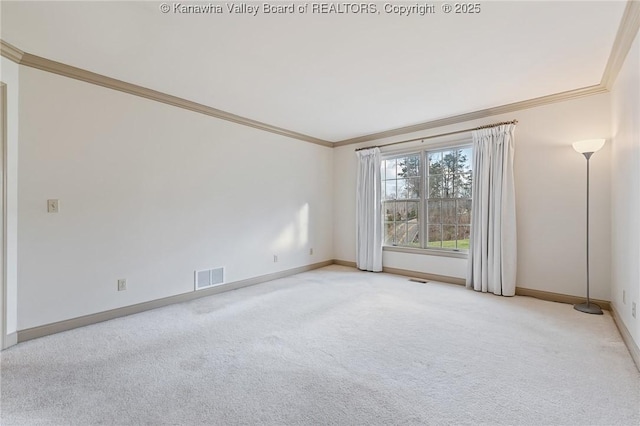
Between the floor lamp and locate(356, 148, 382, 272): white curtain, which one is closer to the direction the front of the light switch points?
the floor lamp

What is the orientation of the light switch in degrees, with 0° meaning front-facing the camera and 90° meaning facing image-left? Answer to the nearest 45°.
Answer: approximately 0°

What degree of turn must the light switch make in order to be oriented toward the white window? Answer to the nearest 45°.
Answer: approximately 90° to its left

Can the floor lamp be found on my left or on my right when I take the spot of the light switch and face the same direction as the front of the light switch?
on my left

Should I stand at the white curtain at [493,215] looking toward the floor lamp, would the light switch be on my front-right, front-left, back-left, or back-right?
back-right

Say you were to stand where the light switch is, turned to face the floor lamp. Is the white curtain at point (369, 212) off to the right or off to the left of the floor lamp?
left

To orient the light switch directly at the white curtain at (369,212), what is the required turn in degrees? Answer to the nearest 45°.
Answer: approximately 90° to its left

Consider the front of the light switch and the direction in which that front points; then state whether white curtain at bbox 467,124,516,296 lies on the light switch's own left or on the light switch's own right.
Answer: on the light switch's own left
